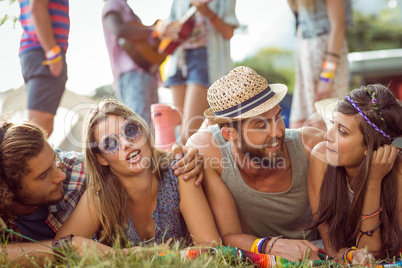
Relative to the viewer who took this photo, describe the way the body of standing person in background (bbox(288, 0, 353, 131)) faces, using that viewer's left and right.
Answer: facing the viewer and to the left of the viewer

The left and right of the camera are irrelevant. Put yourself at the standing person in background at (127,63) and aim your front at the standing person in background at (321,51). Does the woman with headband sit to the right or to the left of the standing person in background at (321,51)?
right

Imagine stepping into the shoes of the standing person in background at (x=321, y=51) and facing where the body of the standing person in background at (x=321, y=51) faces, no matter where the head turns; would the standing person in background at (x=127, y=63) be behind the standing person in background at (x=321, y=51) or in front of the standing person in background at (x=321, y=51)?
in front
